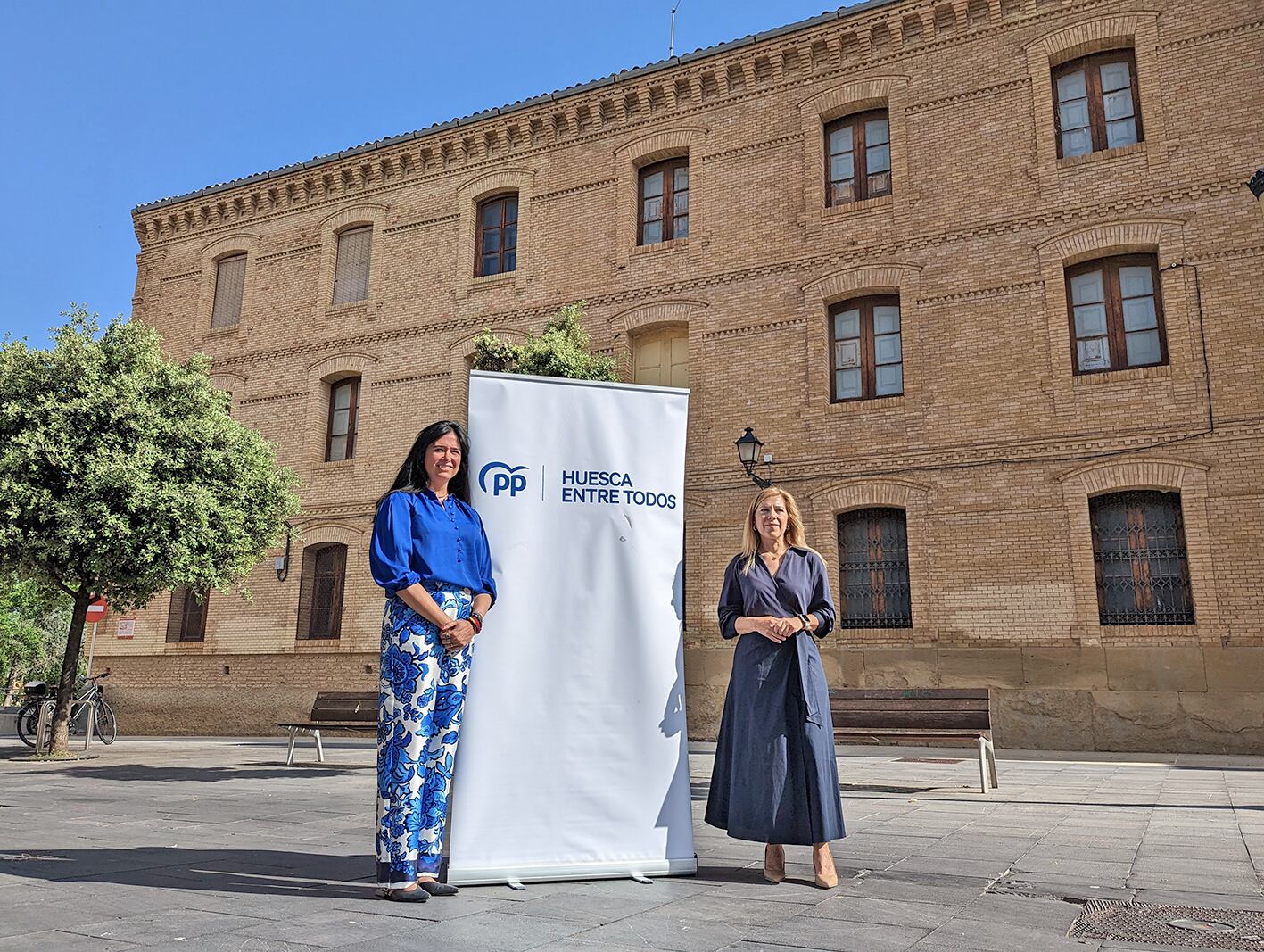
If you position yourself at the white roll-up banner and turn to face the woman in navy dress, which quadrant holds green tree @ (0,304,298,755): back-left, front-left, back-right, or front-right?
back-left

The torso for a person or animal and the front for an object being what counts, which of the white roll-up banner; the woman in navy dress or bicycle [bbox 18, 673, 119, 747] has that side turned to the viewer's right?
the bicycle

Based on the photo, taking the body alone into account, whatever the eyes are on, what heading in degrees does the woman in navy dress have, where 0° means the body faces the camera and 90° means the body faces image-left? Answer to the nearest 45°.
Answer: approximately 0°

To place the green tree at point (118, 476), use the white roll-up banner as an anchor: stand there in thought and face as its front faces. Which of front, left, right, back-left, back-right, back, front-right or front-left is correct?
back-right

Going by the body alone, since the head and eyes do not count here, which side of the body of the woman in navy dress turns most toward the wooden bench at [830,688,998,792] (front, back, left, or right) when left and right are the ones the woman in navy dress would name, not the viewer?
back

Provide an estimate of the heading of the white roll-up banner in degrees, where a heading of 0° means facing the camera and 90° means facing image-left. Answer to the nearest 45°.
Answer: approximately 0°

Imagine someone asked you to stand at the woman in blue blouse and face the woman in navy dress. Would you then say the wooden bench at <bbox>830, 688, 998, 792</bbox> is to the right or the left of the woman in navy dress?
left

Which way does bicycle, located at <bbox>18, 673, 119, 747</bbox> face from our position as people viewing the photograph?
facing to the right of the viewer
